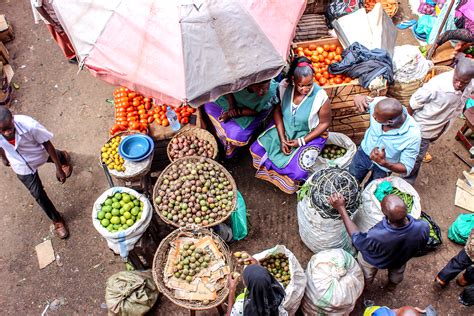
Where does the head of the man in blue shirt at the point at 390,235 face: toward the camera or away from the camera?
away from the camera

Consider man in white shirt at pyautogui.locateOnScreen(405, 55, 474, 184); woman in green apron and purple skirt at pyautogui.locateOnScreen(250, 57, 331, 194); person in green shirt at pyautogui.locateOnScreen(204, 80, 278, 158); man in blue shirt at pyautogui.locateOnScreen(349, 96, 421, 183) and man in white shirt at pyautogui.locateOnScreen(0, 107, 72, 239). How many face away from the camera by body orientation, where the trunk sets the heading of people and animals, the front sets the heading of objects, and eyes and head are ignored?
0

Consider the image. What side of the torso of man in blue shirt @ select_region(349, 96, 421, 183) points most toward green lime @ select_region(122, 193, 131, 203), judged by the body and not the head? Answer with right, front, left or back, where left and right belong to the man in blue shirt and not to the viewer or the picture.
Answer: front

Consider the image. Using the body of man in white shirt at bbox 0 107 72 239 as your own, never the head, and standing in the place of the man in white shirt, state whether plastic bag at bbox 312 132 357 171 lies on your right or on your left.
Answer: on your left

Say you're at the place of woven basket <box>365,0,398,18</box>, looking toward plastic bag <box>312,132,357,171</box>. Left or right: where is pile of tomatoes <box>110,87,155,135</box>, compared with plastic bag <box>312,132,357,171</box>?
right

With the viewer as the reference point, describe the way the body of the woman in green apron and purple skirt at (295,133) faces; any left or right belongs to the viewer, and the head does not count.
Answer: facing the viewer and to the left of the viewer

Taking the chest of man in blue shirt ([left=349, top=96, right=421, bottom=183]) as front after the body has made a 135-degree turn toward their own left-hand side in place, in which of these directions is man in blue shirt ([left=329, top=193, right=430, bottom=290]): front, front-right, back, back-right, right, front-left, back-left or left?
right

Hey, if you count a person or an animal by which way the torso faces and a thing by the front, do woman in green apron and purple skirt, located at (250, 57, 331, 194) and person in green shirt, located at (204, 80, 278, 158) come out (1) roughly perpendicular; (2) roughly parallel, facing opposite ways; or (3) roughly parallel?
roughly parallel
